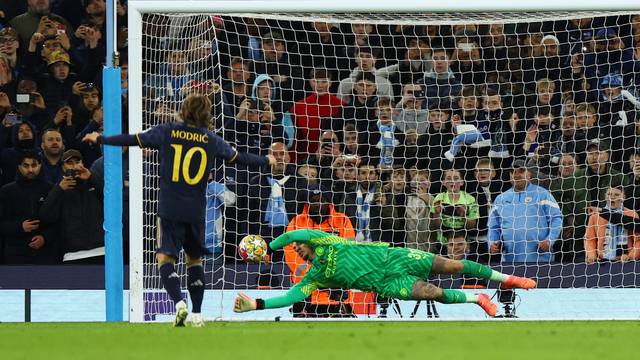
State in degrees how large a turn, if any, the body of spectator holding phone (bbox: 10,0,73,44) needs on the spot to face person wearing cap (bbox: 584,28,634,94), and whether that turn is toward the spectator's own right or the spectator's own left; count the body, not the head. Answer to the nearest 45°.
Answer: approximately 45° to the spectator's own left

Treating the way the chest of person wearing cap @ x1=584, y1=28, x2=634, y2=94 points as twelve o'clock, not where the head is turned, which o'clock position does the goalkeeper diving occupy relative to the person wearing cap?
The goalkeeper diving is roughly at 1 o'clock from the person wearing cap.

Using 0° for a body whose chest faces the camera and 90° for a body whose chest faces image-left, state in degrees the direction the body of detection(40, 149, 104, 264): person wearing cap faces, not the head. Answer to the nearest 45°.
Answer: approximately 0°

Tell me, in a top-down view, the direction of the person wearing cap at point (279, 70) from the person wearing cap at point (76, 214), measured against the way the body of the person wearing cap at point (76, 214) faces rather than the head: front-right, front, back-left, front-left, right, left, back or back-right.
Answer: left

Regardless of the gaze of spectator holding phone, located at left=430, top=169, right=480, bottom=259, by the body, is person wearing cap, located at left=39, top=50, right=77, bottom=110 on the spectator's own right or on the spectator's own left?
on the spectator's own right

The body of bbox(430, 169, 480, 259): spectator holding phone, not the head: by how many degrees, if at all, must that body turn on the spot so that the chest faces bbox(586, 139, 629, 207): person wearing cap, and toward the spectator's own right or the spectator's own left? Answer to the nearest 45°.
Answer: approximately 90° to the spectator's own left
